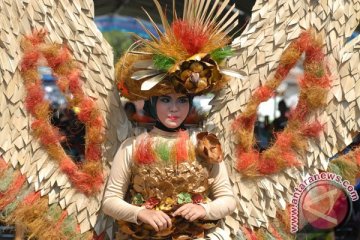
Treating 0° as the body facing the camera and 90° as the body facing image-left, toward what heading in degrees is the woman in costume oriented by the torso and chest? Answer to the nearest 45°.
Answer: approximately 0°
